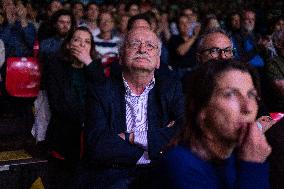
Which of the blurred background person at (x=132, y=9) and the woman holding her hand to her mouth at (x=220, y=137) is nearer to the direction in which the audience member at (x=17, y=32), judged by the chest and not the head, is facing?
the woman holding her hand to her mouth

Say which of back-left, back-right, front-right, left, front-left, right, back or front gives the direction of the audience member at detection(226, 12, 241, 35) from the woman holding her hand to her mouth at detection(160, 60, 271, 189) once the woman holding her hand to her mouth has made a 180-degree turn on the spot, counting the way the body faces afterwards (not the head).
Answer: front-right

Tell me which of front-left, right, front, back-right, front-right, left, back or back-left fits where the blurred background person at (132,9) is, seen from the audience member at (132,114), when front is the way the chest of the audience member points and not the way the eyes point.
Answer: back

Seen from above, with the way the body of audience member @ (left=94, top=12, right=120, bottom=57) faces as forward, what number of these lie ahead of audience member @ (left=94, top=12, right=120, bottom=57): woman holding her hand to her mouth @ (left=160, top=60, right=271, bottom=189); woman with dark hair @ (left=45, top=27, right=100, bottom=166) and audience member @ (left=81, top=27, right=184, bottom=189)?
3

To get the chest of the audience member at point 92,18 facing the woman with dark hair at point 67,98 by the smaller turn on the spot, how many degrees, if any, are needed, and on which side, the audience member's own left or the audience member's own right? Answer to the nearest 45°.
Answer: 0° — they already face them

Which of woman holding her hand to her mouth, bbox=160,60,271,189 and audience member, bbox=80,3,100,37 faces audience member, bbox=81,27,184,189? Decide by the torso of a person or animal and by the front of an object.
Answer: audience member, bbox=80,3,100,37

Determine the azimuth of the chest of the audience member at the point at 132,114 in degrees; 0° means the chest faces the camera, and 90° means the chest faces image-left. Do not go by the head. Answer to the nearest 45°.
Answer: approximately 0°

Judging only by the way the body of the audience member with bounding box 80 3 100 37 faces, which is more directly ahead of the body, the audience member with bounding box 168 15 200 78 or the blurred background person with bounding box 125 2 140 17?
the audience member
